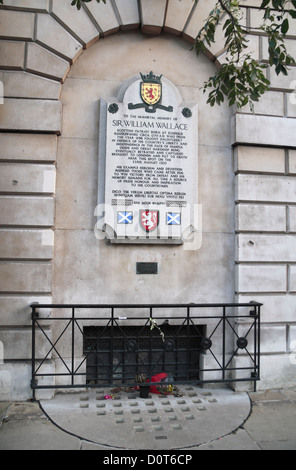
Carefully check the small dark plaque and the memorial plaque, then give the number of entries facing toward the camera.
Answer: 2

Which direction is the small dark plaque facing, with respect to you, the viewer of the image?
facing the viewer

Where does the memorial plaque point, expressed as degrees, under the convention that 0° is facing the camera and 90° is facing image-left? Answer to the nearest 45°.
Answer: approximately 0°
